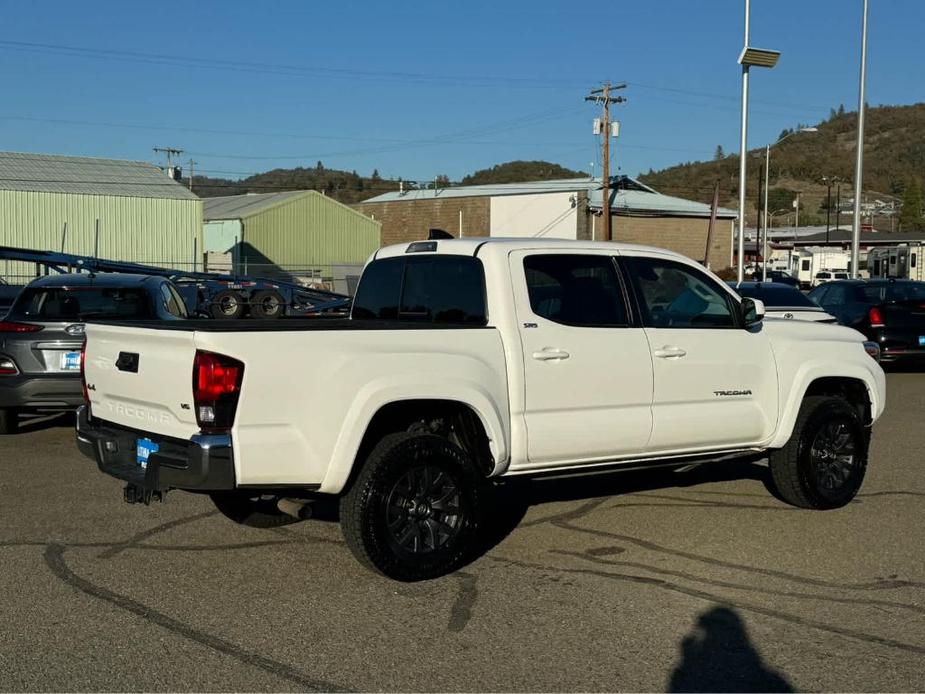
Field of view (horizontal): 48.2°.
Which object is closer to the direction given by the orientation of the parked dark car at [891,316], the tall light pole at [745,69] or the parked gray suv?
the tall light pole

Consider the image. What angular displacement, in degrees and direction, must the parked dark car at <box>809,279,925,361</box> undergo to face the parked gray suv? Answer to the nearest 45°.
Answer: approximately 90° to its left

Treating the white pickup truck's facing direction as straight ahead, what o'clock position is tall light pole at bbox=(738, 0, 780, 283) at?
The tall light pole is roughly at 11 o'clock from the white pickup truck.

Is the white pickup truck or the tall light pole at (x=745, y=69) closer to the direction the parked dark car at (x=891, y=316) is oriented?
the tall light pole

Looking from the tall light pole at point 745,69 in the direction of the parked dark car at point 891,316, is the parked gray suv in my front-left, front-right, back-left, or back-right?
front-right

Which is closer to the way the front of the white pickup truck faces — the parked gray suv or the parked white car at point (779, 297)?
the parked white car

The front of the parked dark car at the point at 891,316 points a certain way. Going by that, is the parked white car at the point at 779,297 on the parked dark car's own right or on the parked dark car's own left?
on the parked dark car's own left

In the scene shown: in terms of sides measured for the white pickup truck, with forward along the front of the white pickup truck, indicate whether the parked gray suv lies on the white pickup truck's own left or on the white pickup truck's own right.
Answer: on the white pickup truck's own left

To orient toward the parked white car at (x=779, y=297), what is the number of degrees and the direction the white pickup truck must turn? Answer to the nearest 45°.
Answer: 0° — it already faces it

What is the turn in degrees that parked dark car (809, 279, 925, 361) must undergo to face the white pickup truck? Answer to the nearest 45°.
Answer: approximately 135° to its left

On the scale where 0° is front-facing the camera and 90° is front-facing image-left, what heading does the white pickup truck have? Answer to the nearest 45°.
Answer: approximately 225°

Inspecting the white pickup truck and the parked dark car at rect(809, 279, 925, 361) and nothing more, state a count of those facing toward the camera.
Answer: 0

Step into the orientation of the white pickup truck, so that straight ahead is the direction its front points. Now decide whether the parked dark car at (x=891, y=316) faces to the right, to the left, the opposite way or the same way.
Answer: to the left

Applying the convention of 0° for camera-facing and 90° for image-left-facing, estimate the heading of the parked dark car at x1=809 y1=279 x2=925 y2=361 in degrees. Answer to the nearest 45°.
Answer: approximately 135°
